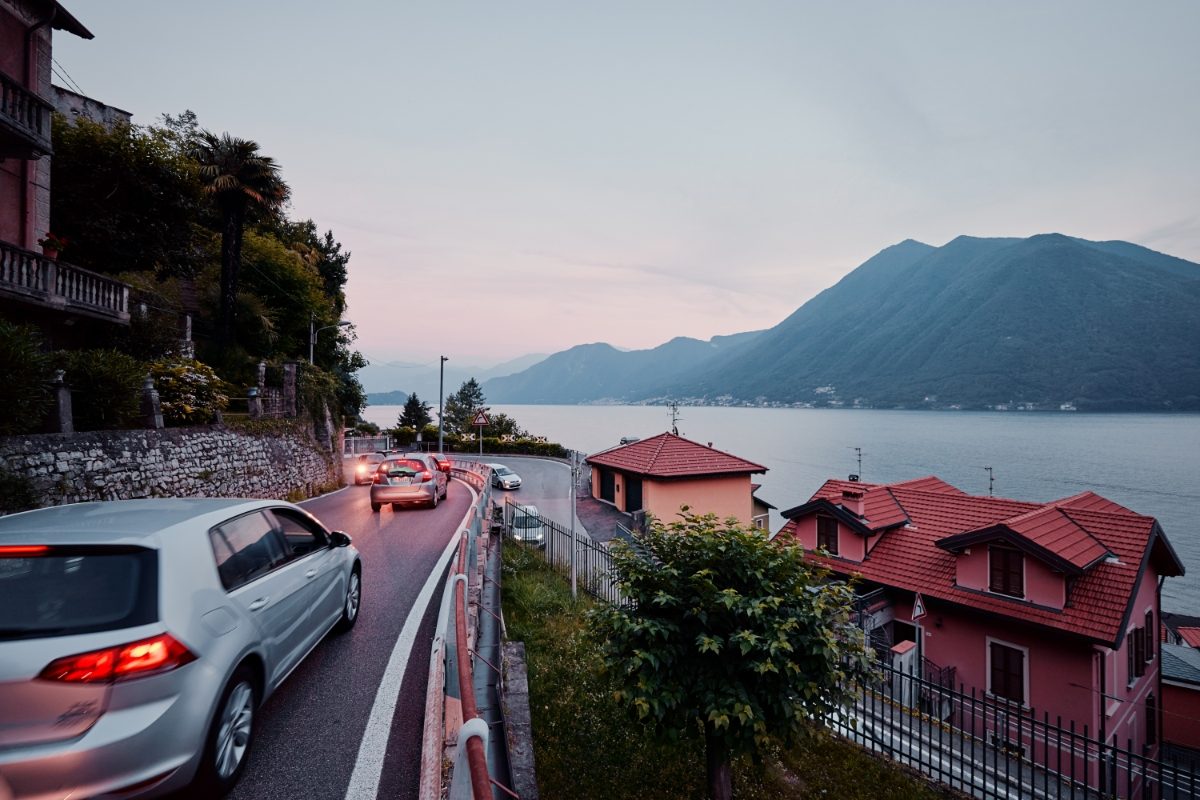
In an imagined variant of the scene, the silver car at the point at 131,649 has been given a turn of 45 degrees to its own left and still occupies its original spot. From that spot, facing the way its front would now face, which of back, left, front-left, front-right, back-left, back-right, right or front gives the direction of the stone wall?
front

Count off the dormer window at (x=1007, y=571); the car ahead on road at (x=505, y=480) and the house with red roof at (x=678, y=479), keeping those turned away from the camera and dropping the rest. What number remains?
0

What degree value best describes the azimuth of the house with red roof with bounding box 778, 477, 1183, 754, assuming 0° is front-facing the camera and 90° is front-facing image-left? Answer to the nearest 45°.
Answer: approximately 45°

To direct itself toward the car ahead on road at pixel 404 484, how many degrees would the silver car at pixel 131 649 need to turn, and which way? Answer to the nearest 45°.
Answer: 0° — it already faces it

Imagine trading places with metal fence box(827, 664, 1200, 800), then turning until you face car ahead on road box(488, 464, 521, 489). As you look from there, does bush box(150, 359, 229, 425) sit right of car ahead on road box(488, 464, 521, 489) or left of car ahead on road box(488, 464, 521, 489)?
left

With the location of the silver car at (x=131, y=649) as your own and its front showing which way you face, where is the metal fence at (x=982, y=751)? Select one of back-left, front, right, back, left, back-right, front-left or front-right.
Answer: front-right

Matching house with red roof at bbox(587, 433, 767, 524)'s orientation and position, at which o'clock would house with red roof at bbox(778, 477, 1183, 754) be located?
house with red roof at bbox(778, 477, 1183, 754) is roughly at 9 o'clock from house with red roof at bbox(587, 433, 767, 524).

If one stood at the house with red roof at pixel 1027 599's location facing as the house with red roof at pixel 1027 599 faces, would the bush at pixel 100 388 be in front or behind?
in front

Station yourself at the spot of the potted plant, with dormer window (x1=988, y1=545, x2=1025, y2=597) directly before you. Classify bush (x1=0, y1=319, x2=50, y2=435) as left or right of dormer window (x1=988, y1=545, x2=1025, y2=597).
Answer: right
